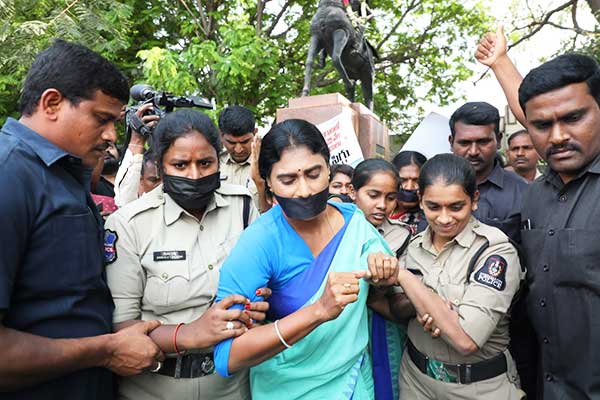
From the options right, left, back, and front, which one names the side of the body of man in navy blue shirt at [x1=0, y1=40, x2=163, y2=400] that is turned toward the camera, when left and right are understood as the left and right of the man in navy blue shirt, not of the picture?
right

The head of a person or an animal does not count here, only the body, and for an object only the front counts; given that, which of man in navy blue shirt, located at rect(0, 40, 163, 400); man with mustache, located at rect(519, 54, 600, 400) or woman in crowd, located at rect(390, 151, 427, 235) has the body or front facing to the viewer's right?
the man in navy blue shirt

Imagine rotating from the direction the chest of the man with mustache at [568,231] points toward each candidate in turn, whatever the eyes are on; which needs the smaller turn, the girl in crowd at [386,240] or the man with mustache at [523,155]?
the girl in crowd

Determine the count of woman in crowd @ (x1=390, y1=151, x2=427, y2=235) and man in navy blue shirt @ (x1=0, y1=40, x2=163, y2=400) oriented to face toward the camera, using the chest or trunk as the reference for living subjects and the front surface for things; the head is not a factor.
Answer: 1

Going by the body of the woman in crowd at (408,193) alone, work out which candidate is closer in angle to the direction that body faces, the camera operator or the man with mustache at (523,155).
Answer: the camera operator

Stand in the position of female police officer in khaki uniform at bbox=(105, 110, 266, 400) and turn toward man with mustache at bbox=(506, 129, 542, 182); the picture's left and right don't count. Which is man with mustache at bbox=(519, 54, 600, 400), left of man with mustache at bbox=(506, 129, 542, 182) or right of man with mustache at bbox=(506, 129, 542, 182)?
right

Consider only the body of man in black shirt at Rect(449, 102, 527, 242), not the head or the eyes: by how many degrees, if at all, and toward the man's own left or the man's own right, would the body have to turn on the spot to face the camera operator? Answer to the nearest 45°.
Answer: approximately 90° to the man's own right
